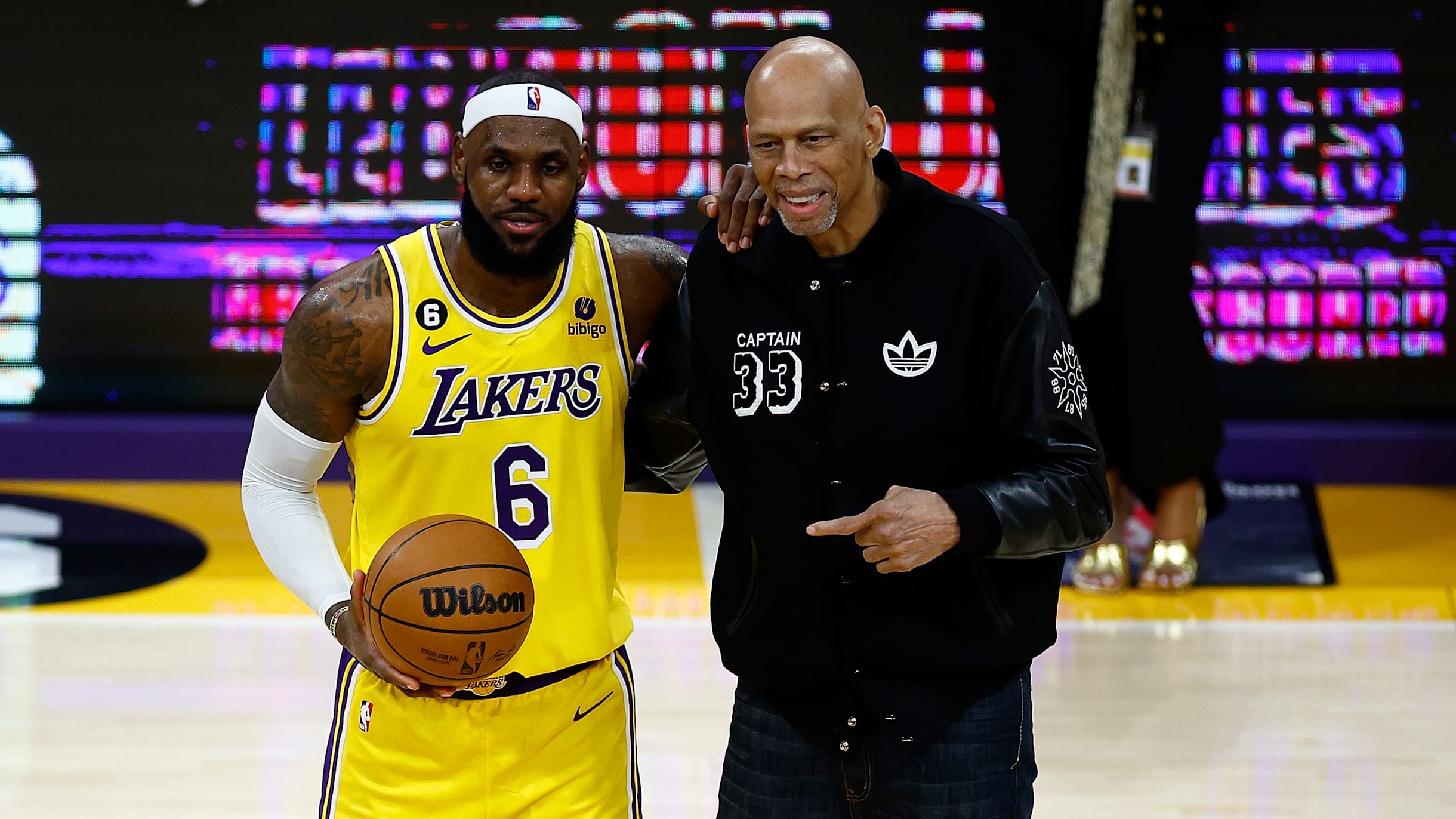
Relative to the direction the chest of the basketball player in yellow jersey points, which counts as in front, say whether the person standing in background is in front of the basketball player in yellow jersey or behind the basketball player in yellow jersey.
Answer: behind

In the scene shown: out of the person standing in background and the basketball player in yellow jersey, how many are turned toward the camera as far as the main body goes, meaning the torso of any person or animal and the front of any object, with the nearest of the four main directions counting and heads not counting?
2

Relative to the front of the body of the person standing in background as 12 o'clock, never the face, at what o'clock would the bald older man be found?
The bald older man is roughly at 12 o'clock from the person standing in background.

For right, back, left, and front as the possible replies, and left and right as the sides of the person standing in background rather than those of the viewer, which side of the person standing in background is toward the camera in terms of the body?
front

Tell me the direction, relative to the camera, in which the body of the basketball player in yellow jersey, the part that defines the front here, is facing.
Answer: toward the camera

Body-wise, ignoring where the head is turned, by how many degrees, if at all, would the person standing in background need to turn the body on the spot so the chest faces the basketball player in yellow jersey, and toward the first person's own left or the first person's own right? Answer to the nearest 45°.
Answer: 0° — they already face them
